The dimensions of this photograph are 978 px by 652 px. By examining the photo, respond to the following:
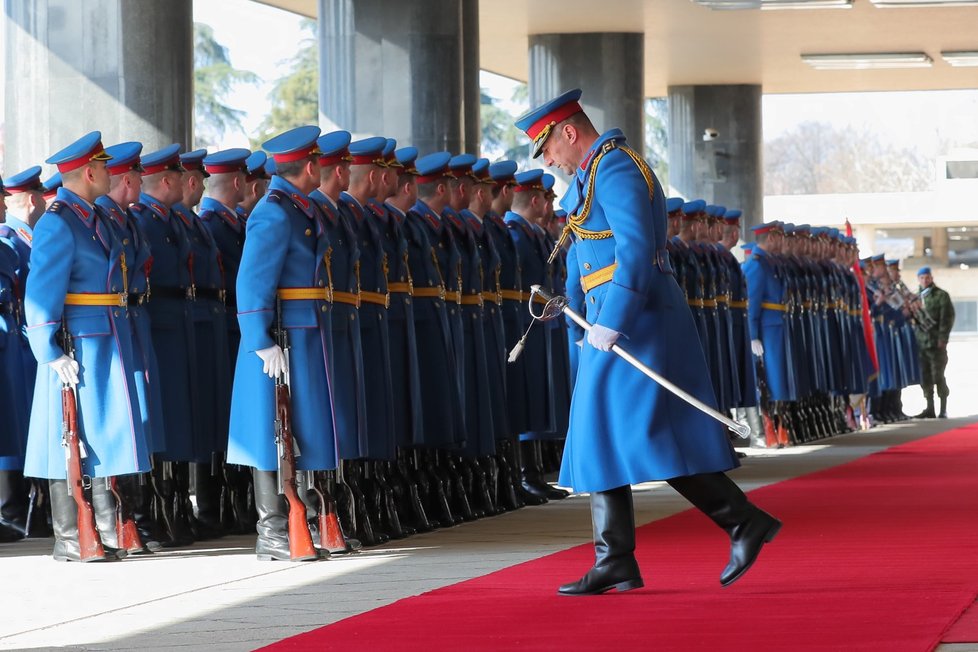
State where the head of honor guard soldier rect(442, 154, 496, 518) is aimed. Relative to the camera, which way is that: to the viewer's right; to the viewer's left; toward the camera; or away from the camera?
to the viewer's right

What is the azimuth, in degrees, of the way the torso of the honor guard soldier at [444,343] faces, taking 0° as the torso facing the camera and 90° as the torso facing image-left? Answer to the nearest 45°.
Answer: approximately 270°

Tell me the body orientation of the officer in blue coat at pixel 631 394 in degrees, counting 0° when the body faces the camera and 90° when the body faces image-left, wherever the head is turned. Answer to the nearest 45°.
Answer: approximately 90°

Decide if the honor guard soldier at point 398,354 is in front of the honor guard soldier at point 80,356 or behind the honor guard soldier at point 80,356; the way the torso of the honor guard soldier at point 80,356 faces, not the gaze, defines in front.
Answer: in front

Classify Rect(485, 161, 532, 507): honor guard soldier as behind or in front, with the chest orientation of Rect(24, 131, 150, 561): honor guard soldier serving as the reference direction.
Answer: in front

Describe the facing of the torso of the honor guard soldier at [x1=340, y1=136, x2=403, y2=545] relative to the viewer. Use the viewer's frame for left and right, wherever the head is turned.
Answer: facing to the right of the viewer

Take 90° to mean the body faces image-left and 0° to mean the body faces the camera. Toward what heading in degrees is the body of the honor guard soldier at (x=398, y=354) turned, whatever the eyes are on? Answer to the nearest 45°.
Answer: approximately 270°

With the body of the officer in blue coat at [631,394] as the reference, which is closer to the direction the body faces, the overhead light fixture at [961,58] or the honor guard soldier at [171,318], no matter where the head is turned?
the honor guard soldier

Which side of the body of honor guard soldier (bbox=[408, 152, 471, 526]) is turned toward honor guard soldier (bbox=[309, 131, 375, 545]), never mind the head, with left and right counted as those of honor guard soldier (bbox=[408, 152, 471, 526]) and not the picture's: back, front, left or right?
right

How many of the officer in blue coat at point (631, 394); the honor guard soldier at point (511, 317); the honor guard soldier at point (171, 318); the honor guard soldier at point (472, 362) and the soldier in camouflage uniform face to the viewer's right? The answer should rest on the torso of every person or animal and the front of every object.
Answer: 3

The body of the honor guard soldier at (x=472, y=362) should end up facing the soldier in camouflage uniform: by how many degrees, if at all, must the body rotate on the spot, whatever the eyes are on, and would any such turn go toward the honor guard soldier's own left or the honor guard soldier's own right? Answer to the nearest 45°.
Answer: approximately 45° to the honor guard soldier's own left

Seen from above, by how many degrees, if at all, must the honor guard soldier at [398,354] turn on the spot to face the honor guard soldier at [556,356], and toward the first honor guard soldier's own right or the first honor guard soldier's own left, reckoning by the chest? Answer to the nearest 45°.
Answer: approximately 45° to the first honor guard soldier's own left

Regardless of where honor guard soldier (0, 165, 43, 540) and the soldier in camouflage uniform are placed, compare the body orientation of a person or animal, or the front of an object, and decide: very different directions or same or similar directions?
very different directions

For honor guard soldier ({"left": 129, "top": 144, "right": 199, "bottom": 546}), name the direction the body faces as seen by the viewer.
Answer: to the viewer's right
